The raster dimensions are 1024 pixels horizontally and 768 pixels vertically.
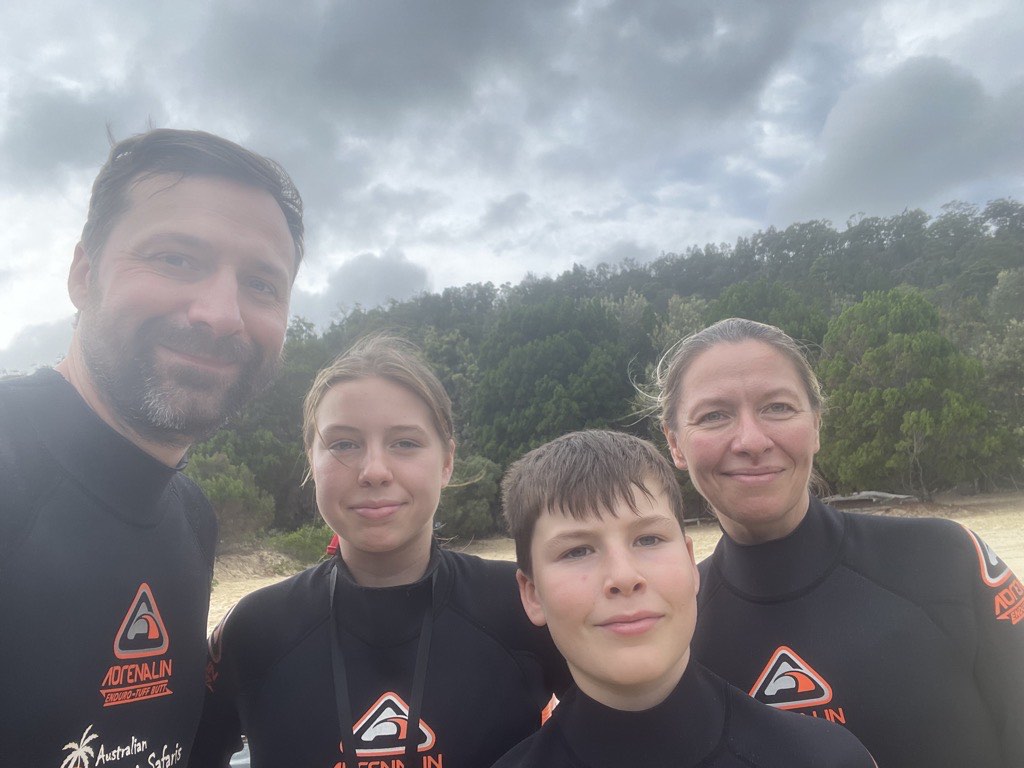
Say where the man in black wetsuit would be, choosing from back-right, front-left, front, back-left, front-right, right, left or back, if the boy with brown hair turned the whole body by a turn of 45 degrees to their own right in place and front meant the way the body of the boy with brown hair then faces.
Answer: front-right

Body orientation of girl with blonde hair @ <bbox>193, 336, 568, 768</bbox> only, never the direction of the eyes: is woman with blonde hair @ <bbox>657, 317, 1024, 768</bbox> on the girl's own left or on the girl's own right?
on the girl's own left

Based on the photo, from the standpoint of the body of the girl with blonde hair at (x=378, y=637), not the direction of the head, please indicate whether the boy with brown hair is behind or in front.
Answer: in front

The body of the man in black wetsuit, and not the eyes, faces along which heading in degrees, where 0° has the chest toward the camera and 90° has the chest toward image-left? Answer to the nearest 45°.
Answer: approximately 315°

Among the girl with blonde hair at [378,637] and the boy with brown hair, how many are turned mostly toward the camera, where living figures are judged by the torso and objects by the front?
2

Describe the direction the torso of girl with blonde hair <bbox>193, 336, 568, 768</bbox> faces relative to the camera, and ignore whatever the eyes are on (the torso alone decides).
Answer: toward the camera
